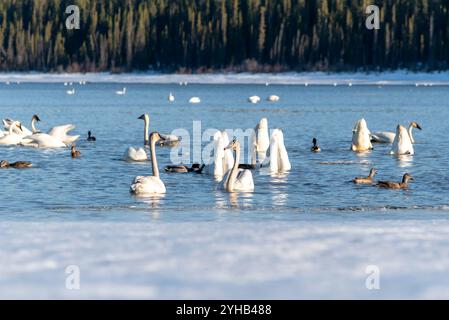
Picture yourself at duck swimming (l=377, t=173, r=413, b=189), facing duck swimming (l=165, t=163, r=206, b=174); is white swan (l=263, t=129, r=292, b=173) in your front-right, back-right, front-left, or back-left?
front-right

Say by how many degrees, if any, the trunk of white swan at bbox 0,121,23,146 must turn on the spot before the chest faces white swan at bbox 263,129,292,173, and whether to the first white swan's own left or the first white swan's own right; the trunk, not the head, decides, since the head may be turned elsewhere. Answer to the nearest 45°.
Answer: approximately 45° to the first white swan's own right

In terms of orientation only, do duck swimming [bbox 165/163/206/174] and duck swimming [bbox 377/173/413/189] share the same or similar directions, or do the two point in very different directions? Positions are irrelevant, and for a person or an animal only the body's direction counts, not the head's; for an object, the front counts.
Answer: same or similar directions

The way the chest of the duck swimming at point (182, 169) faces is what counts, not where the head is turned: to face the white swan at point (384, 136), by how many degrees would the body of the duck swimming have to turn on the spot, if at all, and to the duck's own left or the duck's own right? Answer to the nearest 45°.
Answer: approximately 45° to the duck's own left

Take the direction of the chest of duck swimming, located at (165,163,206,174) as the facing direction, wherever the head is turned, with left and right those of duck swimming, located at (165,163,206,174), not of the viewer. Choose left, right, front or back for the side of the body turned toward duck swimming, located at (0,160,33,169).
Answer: back

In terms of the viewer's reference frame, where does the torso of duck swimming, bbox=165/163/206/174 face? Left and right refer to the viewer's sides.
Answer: facing to the right of the viewer

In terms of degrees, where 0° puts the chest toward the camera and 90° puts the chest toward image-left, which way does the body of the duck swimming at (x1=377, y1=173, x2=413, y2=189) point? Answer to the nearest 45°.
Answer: approximately 270°

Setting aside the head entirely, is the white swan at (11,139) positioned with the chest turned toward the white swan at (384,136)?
yes

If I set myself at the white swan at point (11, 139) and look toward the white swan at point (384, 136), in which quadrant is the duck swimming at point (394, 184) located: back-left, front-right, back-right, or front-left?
front-right

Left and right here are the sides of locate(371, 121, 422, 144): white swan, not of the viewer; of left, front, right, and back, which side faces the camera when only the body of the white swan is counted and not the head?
right

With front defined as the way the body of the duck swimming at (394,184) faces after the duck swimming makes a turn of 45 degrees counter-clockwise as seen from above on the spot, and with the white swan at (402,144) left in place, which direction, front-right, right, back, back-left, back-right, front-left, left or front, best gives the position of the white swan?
front-left
